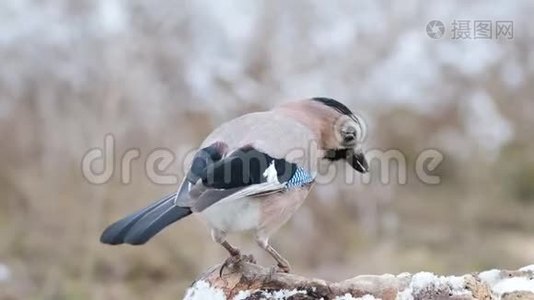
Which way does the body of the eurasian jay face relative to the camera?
to the viewer's right
